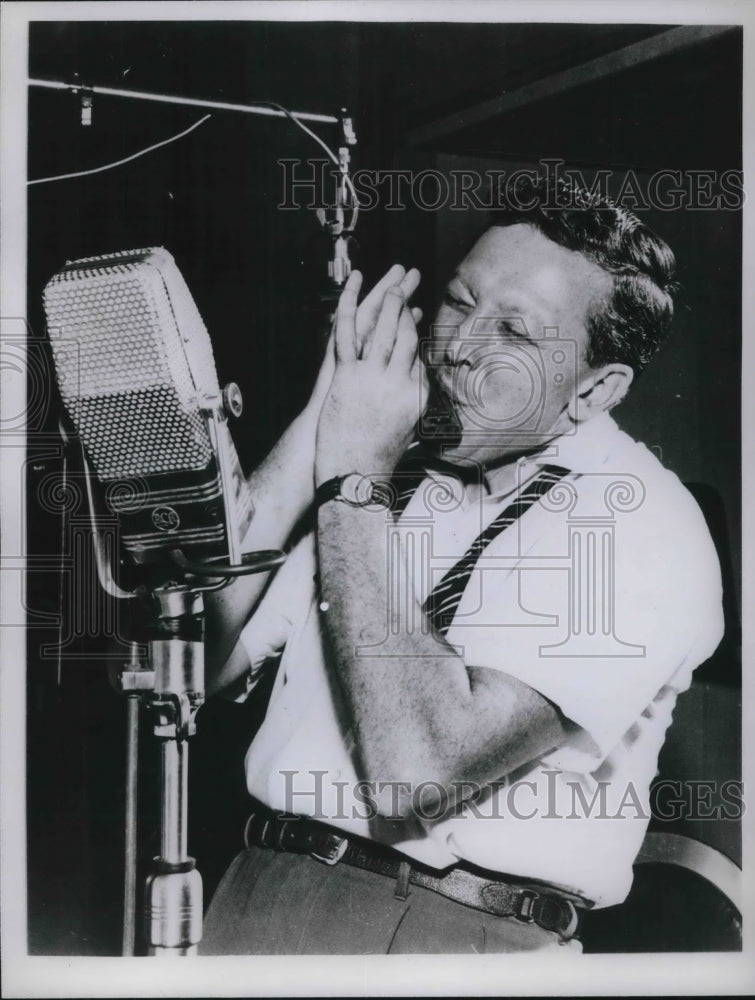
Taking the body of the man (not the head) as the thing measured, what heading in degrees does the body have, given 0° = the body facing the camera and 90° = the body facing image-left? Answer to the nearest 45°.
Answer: approximately 45°
